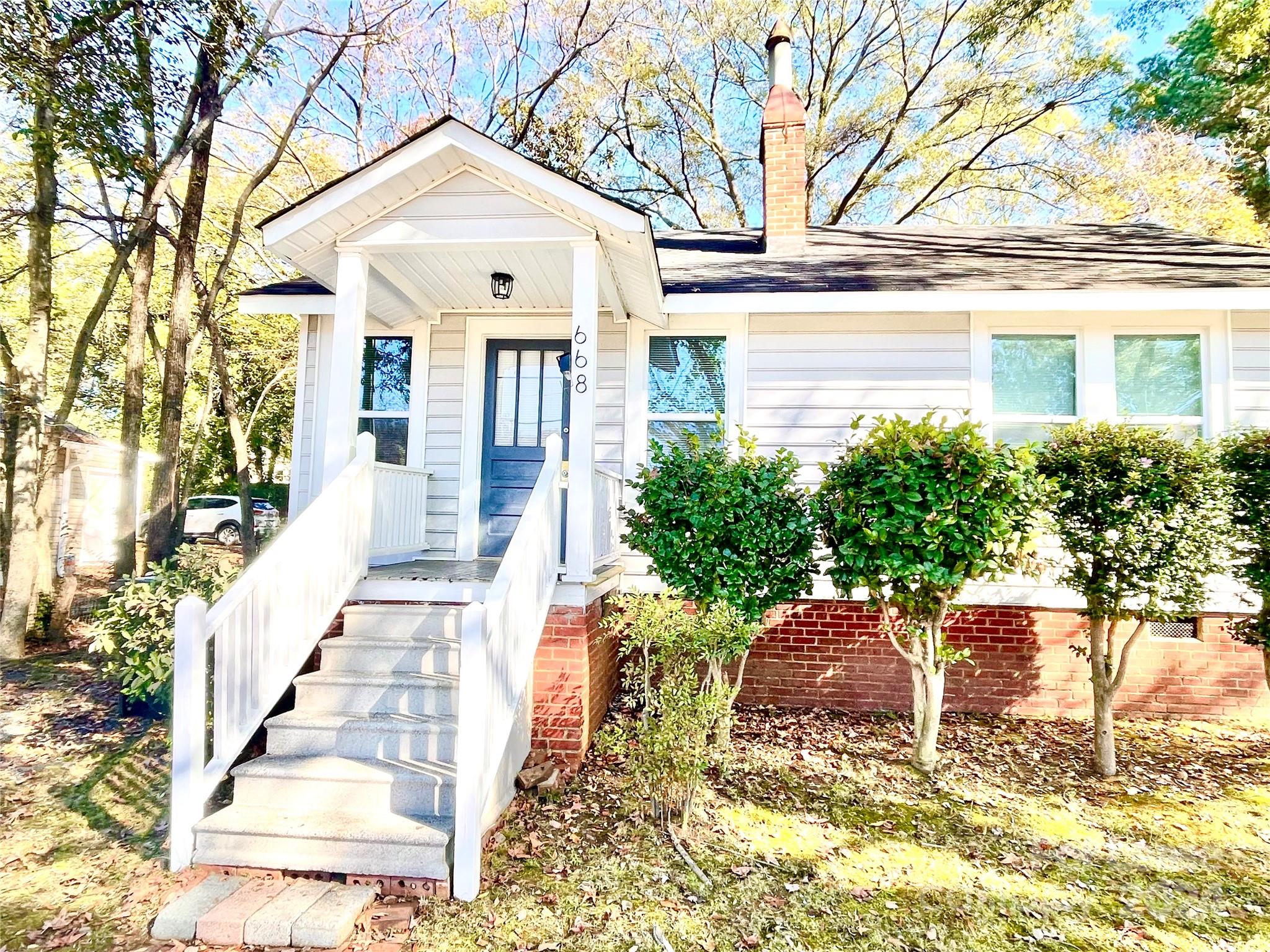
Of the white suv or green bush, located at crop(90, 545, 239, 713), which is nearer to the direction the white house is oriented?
the green bush

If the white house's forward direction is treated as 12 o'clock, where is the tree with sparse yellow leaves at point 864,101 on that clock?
The tree with sparse yellow leaves is roughly at 7 o'clock from the white house.

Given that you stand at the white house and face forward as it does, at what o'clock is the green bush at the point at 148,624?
The green bush is roughly at 2 o'clock from the white house.

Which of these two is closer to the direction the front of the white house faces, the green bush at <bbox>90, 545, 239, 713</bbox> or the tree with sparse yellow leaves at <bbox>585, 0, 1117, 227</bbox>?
the green bush

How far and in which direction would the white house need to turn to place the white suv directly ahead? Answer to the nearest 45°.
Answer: approximately 135° to its right

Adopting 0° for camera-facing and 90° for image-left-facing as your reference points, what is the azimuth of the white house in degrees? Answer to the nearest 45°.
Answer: approximately 0°
